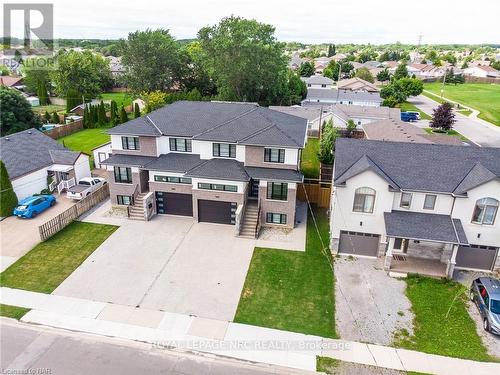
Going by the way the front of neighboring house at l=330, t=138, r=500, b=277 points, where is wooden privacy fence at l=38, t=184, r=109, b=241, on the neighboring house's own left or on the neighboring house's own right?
on the neighboring house's own right

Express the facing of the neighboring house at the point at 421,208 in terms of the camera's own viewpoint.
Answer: facing the viewer

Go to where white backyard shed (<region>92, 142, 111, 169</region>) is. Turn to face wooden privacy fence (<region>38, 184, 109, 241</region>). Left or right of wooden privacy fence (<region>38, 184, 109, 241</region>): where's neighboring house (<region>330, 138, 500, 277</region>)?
left

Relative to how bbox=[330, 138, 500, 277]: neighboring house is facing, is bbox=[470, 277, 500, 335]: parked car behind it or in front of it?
in front

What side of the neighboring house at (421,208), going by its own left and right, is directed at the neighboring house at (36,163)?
right

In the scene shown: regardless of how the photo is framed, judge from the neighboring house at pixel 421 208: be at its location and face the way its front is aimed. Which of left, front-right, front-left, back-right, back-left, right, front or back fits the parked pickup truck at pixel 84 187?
right

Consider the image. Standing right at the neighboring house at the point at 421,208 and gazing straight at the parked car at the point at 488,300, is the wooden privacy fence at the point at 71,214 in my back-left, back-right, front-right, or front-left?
back-right
